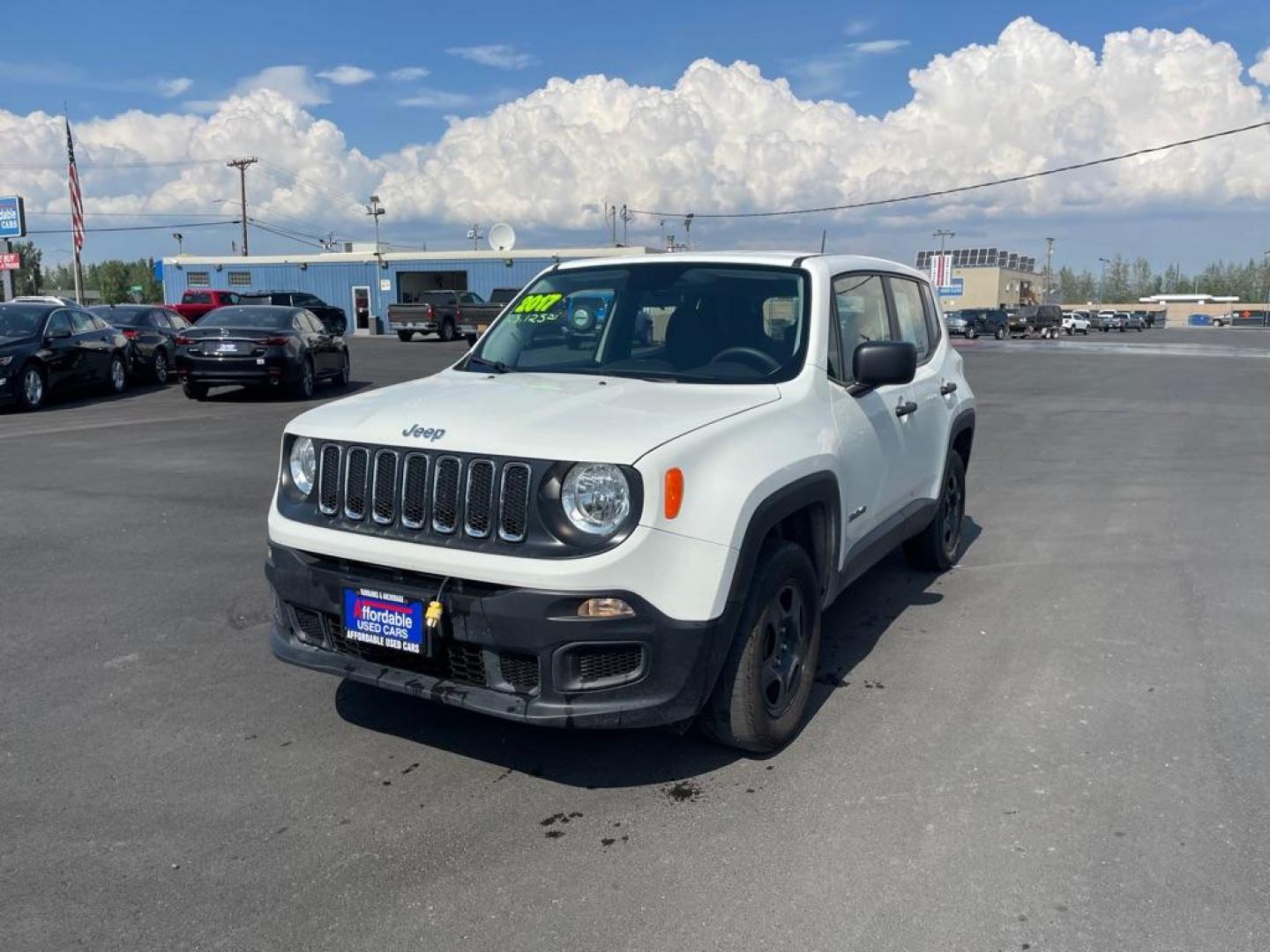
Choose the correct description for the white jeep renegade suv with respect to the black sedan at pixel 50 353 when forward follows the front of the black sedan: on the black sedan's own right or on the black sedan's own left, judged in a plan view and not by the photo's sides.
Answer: on the black sedan's own left

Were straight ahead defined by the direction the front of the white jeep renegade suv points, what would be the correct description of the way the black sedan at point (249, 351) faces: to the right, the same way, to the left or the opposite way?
the opposite way

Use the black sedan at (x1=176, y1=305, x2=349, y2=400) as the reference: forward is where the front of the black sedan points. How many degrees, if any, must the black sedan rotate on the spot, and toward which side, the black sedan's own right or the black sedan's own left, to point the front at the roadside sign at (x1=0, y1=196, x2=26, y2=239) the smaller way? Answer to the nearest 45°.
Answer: approximately 45° to the black sedan's own left

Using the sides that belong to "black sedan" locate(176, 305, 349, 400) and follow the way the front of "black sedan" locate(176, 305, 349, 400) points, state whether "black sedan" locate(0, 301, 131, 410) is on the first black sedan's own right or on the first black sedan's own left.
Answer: on the first black sedan's own left

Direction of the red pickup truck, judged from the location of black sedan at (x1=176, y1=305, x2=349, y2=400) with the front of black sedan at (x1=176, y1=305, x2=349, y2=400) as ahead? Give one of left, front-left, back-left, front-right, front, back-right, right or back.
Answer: front-left

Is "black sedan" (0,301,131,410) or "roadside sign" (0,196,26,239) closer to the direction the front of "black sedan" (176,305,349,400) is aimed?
the roadside sign

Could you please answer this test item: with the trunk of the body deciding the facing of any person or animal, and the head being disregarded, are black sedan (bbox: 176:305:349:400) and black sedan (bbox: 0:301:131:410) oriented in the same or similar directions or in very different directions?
very different directions

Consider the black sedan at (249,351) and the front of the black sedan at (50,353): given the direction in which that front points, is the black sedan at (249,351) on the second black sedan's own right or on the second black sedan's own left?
on the second black sedan's own left

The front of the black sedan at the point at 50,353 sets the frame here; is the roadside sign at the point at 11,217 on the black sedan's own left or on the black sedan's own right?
on the black sedan's own right

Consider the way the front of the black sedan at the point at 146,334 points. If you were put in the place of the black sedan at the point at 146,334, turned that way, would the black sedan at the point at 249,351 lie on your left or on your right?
on your right

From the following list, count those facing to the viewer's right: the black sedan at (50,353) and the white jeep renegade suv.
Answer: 0

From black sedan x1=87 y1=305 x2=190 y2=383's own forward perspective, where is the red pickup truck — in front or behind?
in front
